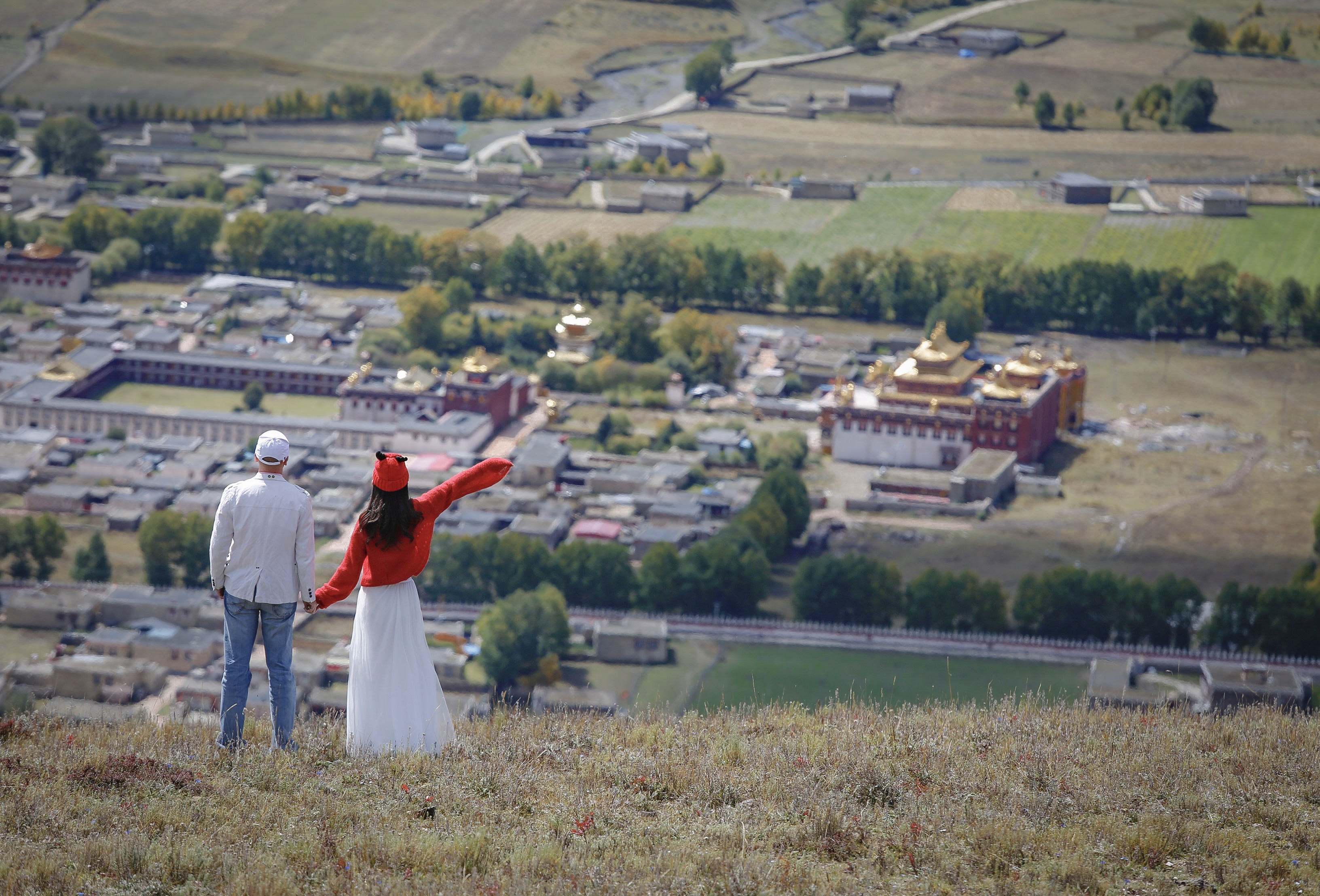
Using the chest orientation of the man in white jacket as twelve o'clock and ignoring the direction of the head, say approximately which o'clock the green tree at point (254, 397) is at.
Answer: The green tree is roughly at 12 o'clock from the man in white jacket.

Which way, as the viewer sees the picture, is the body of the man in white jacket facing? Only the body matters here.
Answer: away from the camera

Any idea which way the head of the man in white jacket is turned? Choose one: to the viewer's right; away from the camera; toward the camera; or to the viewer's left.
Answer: away from the camera

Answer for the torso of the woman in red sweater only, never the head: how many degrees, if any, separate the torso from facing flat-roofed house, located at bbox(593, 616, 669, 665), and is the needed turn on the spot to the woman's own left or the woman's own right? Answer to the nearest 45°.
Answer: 0° — they already face it

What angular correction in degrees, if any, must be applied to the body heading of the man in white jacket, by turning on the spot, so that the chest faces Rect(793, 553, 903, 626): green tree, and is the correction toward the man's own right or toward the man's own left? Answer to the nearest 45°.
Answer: approximately 45° to the man's own right

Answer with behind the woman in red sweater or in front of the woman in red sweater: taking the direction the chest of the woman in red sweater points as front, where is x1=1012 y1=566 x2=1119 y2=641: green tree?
in front

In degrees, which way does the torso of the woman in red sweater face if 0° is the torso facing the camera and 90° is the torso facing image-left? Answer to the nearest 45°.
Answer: approximately 180°

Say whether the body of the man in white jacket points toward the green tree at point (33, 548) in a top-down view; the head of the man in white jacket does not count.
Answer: yes

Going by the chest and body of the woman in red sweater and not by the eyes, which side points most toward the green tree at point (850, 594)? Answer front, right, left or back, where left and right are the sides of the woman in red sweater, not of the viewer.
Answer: front

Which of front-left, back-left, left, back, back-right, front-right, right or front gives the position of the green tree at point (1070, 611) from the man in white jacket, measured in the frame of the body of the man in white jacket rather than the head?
front-right

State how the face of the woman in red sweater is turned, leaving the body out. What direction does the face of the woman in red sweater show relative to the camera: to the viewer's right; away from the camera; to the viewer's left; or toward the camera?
away from the camera

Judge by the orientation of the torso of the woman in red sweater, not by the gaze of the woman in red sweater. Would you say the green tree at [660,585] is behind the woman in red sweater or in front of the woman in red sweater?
in front
